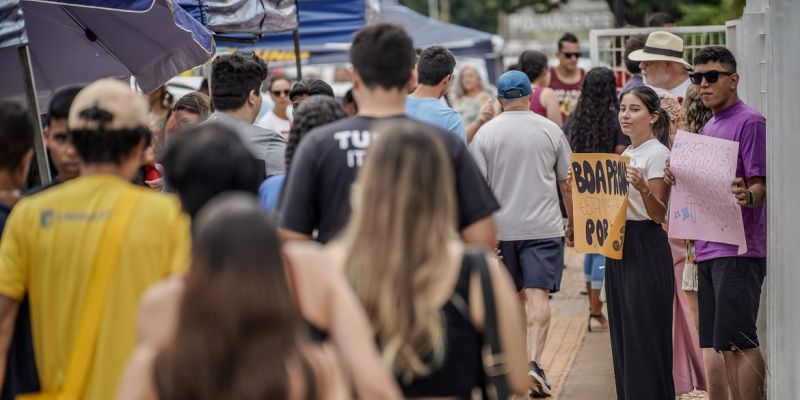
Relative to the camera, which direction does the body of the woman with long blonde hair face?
away from the camera

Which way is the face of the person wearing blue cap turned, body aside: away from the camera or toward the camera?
away from the camera

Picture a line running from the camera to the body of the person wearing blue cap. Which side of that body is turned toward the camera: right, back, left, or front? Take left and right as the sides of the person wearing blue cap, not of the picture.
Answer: back

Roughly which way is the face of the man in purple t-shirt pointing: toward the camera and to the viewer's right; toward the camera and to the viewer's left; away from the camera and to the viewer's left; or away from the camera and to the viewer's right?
toward the camera and to the viewer's left

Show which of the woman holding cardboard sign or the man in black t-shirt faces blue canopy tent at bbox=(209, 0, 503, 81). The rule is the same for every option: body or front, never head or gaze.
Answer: the man in black t-shirt

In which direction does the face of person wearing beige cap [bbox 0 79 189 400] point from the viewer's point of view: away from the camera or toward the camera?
away from the camera

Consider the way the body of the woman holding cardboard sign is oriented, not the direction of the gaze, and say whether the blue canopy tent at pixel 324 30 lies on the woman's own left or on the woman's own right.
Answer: on the woman's own right

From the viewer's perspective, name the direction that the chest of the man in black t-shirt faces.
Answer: away from the camera

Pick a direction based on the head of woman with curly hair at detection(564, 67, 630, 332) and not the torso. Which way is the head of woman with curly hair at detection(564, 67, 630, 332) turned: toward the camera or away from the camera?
away from the camera

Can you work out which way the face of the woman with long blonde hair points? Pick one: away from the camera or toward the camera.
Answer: away from the camera

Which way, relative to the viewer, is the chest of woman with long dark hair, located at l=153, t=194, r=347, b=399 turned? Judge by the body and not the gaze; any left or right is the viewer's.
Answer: facing away from the viewer

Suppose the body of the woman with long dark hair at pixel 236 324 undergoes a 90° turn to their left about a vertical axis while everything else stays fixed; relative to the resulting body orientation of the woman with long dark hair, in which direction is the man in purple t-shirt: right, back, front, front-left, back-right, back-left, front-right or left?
back-right
